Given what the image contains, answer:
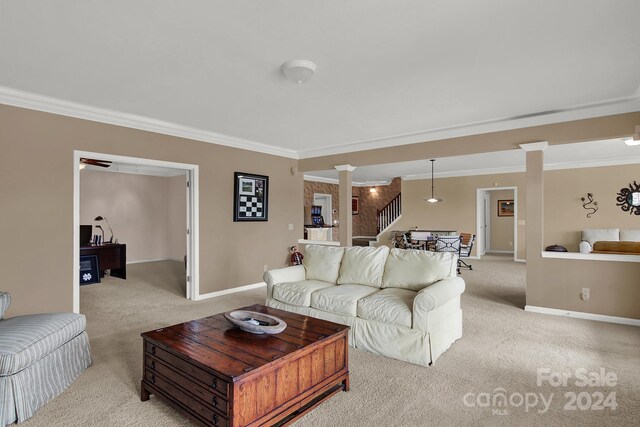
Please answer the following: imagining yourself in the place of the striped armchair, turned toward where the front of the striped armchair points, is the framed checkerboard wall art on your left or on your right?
on your left

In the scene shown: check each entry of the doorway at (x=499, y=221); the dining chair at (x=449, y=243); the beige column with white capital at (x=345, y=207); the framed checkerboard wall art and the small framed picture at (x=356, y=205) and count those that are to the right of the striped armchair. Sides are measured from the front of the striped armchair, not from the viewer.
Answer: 0

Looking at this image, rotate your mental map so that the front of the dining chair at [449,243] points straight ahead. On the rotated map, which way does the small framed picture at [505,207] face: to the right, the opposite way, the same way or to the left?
the opposite way

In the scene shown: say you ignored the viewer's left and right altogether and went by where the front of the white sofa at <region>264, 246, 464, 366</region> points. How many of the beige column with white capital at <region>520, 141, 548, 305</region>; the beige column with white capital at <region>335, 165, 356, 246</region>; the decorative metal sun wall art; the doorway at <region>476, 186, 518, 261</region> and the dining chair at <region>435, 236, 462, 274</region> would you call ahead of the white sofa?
0

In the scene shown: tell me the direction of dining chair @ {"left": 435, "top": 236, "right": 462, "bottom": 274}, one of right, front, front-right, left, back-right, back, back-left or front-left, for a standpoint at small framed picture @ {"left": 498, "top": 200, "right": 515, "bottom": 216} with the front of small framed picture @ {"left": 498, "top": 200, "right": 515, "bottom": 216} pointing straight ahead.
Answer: front

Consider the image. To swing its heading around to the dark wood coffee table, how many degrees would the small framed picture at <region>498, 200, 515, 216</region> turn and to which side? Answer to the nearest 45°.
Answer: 0° — it already faces it

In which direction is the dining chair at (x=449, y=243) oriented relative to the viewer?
away from the camera

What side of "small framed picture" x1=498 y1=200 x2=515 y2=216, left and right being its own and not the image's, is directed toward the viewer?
front

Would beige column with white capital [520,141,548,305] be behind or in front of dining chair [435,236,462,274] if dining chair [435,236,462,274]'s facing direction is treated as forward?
behind

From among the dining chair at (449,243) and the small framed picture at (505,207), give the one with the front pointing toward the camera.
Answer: the small framed picture

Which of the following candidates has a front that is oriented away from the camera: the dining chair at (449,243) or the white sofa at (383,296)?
the dining chair

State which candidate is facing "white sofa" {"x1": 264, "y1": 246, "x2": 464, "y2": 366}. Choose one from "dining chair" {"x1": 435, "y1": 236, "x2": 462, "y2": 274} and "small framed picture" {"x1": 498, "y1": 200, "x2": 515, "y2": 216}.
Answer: the small framed picture

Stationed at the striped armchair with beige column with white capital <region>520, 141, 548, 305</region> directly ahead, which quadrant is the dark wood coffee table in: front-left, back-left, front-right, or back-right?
front-right

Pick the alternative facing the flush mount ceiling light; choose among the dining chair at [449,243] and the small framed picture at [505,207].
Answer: the small framed picture

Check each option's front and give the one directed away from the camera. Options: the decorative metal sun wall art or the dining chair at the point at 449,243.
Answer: the dining chair

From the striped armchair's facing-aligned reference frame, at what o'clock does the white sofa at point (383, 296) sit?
The white sofa is roughly at 11 o'clock from the striped armchair.

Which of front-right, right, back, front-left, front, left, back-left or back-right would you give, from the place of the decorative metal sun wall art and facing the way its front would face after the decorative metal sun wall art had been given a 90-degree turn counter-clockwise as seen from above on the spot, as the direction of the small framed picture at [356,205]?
back

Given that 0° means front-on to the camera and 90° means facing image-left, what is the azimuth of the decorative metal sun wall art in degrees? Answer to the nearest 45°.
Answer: approximately 0°

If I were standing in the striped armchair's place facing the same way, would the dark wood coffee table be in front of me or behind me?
in front

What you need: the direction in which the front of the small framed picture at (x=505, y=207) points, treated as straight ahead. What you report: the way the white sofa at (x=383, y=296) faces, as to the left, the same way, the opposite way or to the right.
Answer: the same way

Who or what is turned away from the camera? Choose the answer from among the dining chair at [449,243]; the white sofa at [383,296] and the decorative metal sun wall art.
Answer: the dining chair

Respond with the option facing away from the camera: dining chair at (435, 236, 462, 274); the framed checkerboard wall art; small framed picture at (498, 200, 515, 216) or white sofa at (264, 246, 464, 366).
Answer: the dining chair

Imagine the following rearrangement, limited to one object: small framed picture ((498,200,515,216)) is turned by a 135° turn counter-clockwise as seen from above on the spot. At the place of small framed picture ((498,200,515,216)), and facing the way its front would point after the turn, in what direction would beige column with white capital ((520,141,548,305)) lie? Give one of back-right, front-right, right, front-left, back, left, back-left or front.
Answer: back-right

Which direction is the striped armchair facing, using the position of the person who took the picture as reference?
facing the viewer and to the right of the viewer
